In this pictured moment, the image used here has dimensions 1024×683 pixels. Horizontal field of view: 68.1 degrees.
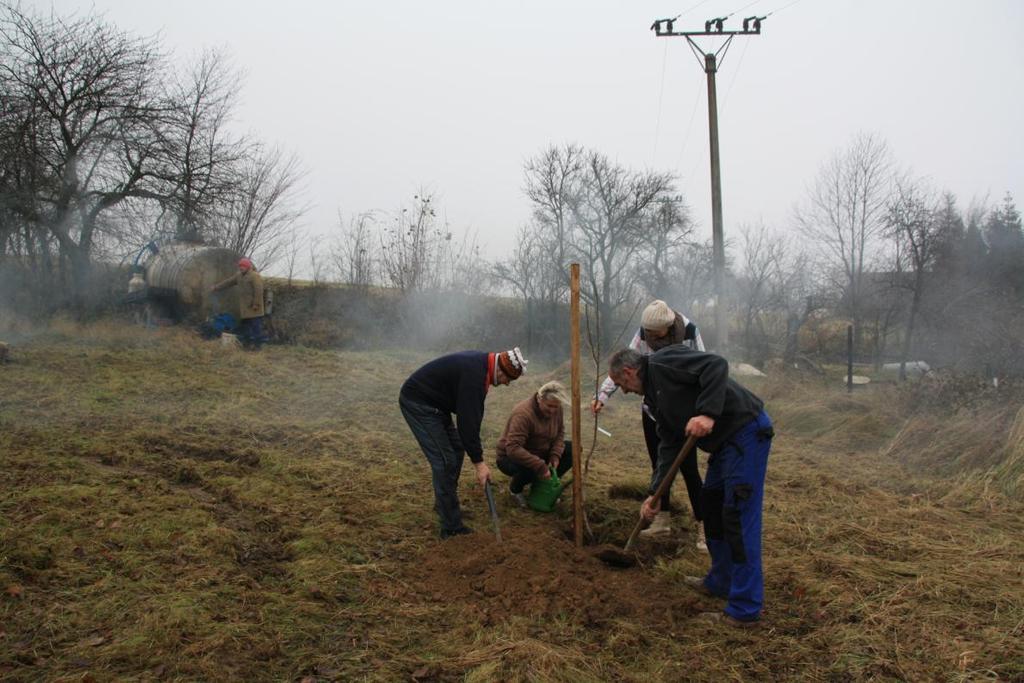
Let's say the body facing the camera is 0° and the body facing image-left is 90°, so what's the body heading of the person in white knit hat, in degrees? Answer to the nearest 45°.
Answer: approximately 45°

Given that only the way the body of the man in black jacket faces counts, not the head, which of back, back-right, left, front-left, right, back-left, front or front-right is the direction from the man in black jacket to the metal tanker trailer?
front-right

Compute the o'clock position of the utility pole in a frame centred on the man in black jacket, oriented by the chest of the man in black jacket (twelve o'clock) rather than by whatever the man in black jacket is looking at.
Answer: The utility pole is roughly at 3 o'clock from the man in black jacket.

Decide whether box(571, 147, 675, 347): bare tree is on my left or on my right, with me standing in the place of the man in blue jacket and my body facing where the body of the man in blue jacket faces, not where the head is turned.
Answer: on my left

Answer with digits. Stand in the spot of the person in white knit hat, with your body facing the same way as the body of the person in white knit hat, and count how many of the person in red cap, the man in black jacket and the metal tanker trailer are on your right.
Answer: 2

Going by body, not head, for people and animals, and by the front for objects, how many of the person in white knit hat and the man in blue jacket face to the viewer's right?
1

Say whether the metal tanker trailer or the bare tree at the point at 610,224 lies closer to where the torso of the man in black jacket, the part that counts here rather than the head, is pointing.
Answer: the metal tanker trailer

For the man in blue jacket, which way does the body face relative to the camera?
to the viewer's right

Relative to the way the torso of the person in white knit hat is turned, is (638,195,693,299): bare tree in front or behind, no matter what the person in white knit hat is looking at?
behind

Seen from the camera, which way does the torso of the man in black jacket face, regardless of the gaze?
to the viewer's left

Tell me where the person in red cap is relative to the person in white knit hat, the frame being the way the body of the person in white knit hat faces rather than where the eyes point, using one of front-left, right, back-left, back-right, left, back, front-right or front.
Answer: right

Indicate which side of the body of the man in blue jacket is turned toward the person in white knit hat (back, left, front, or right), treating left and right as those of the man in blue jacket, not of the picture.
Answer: front

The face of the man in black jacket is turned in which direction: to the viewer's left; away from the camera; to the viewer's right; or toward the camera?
to the viewer's left

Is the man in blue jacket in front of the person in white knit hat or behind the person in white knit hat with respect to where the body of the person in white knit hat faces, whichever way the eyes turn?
in front

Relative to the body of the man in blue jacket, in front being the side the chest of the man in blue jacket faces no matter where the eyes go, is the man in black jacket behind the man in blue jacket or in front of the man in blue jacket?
in front

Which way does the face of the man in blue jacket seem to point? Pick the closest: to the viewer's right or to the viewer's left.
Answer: to the viewer's right
